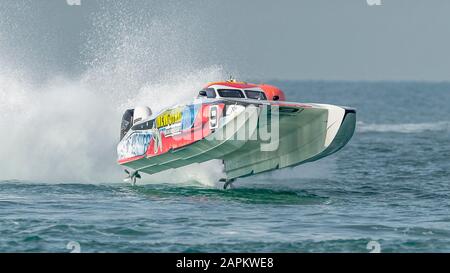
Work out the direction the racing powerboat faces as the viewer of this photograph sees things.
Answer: facing the viewer and to the right of the viewer
